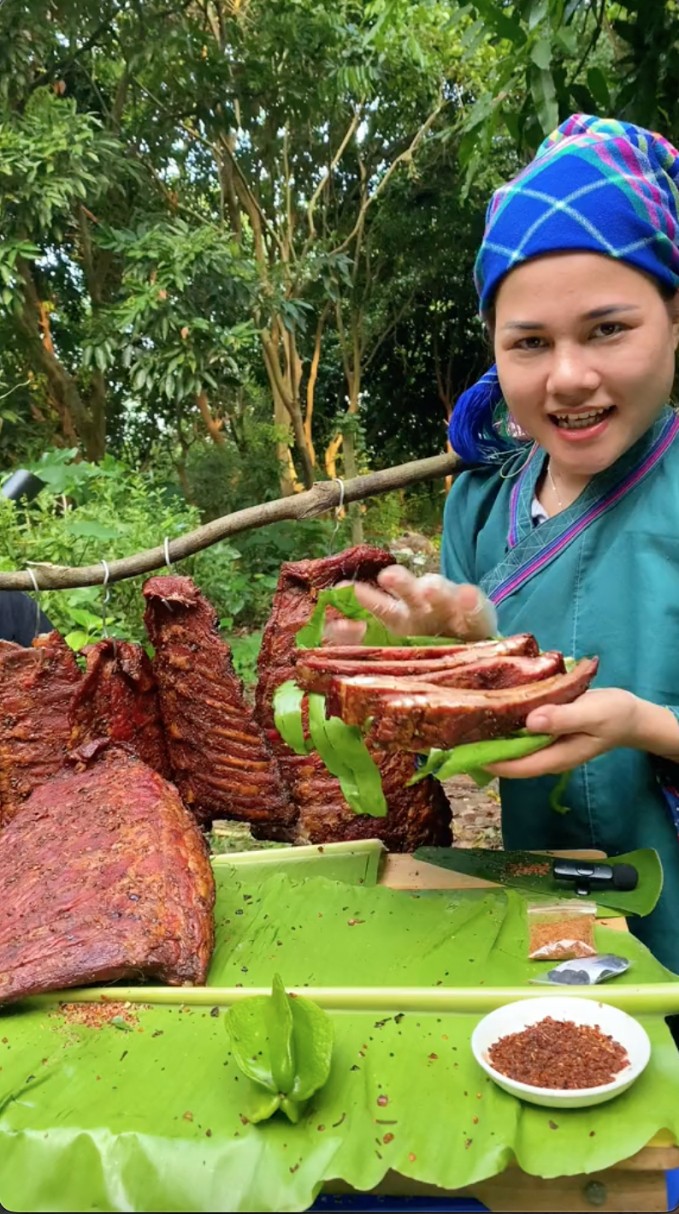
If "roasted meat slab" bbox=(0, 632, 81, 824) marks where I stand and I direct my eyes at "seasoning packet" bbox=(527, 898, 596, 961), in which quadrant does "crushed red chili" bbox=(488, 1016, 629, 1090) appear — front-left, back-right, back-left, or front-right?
front-right

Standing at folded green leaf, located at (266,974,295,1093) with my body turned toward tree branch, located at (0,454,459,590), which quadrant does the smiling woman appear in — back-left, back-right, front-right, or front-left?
front-right

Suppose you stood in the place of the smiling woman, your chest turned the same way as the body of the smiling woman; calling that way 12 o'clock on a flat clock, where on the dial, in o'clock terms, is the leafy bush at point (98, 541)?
The leafy bush is roughly at 3 o'clock from the smiling woman.

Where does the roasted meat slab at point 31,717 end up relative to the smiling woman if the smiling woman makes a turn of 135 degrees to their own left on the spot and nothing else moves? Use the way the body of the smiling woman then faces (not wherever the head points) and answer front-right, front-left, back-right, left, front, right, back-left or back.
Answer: back

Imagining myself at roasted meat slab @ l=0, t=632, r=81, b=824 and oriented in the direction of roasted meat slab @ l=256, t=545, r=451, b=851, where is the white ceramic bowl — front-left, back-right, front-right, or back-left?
front-right

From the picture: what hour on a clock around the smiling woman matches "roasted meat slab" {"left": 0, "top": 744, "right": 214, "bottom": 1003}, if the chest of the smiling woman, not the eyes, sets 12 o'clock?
The roasted meat slab is roughly at 1 o'clock from the smiling woman.

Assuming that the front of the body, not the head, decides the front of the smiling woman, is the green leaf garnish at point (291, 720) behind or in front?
in front

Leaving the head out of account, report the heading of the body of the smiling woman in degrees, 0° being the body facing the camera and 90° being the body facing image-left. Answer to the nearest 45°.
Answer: approximately 45°

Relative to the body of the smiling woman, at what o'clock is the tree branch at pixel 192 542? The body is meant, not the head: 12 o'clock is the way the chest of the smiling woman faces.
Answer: The tree branch is roughly at 2 o'clock from the smiling woman.

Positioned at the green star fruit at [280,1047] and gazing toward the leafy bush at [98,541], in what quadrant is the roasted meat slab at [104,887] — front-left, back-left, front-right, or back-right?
front-left
